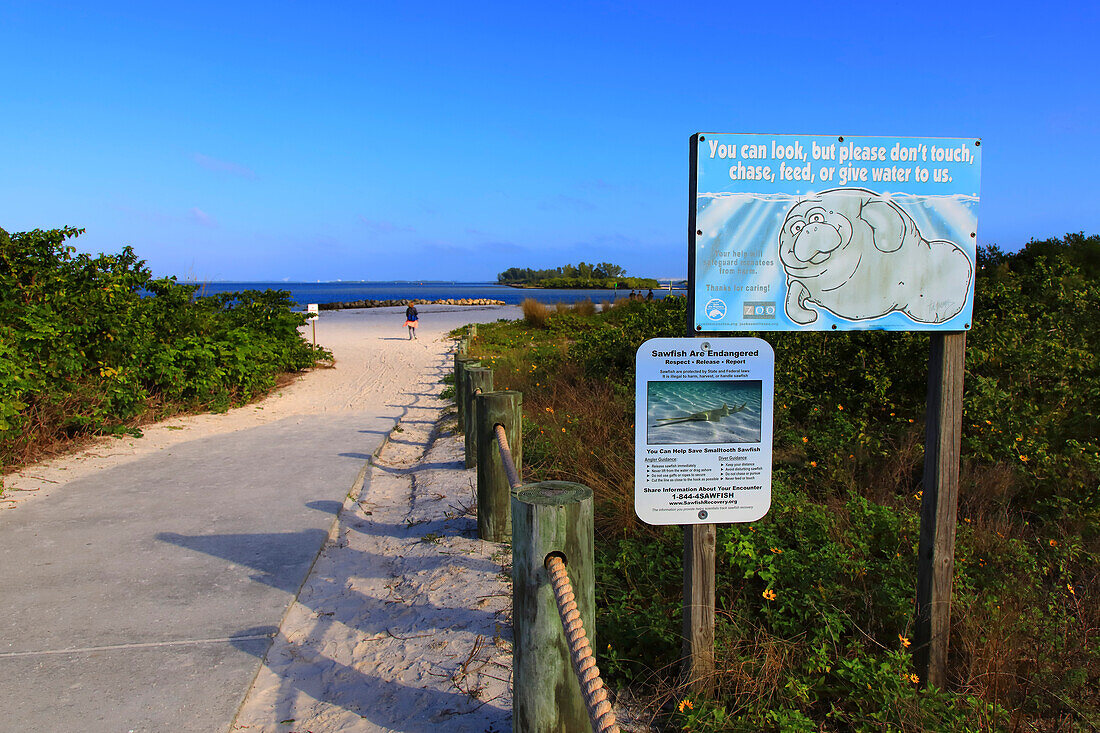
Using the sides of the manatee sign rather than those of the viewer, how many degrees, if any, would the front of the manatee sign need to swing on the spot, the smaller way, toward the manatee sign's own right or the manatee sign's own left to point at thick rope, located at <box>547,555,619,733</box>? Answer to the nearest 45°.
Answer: approximately 45° to the manatee sign's own right

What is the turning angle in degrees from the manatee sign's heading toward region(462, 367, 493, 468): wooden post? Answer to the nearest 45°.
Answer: approximately 135° to its right

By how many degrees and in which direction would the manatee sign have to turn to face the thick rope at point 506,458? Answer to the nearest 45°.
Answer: approximately 135° to its right

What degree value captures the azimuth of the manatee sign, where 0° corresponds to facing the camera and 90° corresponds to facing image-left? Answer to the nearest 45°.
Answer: approximately 0°
